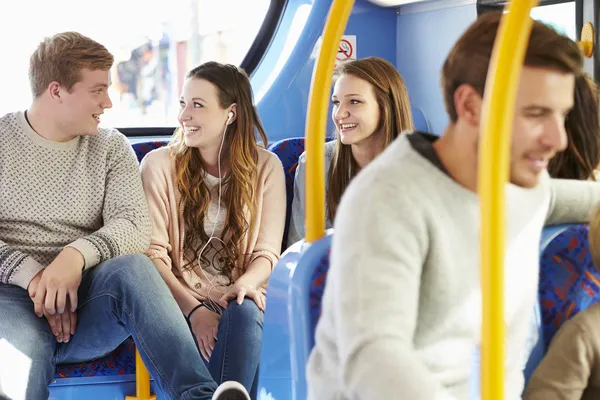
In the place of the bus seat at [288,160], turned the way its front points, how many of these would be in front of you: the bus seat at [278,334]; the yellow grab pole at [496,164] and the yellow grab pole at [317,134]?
3

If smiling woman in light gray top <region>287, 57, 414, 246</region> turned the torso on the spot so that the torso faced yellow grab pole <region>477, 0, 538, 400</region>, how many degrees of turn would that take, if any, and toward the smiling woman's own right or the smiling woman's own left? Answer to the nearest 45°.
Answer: approximately 45° to the smiling woman's own left

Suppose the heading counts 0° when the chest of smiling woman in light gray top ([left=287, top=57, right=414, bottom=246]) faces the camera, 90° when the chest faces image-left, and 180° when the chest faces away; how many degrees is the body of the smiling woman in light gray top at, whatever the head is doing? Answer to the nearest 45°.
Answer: approximately 45°

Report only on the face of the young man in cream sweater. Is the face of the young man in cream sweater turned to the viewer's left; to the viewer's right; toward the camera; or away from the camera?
to the viewer's right

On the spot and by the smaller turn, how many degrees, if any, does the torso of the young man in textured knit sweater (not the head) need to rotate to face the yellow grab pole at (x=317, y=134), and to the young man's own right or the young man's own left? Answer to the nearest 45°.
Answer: approximately 45° to the young man's own left

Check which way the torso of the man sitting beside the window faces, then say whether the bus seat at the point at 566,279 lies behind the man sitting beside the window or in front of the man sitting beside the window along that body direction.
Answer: in front
